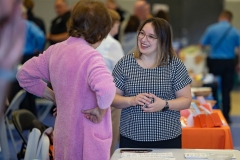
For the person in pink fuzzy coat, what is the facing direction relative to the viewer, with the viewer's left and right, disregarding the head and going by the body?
facing away from the viewer and to the right of the viewer

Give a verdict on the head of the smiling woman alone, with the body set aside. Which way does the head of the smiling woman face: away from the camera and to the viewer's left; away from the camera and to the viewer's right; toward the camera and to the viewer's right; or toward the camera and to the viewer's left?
toward the camera and to the viewer's left

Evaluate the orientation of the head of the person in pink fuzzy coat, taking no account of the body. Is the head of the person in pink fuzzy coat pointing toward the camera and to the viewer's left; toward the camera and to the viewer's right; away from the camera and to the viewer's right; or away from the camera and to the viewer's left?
away from the camera and to the viewer's right

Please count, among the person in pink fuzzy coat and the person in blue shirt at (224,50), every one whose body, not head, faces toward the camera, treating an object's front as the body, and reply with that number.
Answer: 0

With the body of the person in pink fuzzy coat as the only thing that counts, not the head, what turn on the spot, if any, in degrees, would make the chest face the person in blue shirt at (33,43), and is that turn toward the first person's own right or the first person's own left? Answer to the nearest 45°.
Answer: approximately 45° to the first person's own left

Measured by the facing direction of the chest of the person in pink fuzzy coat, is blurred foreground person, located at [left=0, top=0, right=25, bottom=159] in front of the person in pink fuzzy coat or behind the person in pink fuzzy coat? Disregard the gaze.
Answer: behind

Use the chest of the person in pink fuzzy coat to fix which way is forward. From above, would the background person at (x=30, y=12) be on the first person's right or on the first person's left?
on the first person's left
